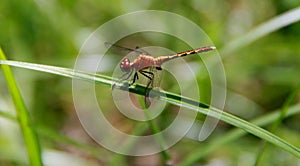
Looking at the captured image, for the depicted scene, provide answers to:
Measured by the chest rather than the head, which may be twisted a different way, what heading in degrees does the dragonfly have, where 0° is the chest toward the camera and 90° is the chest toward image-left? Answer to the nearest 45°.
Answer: approximately 90°

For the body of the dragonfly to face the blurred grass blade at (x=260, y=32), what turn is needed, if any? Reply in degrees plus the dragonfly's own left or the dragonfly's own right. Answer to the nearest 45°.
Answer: approximately 135° to the dragonfly's own right
